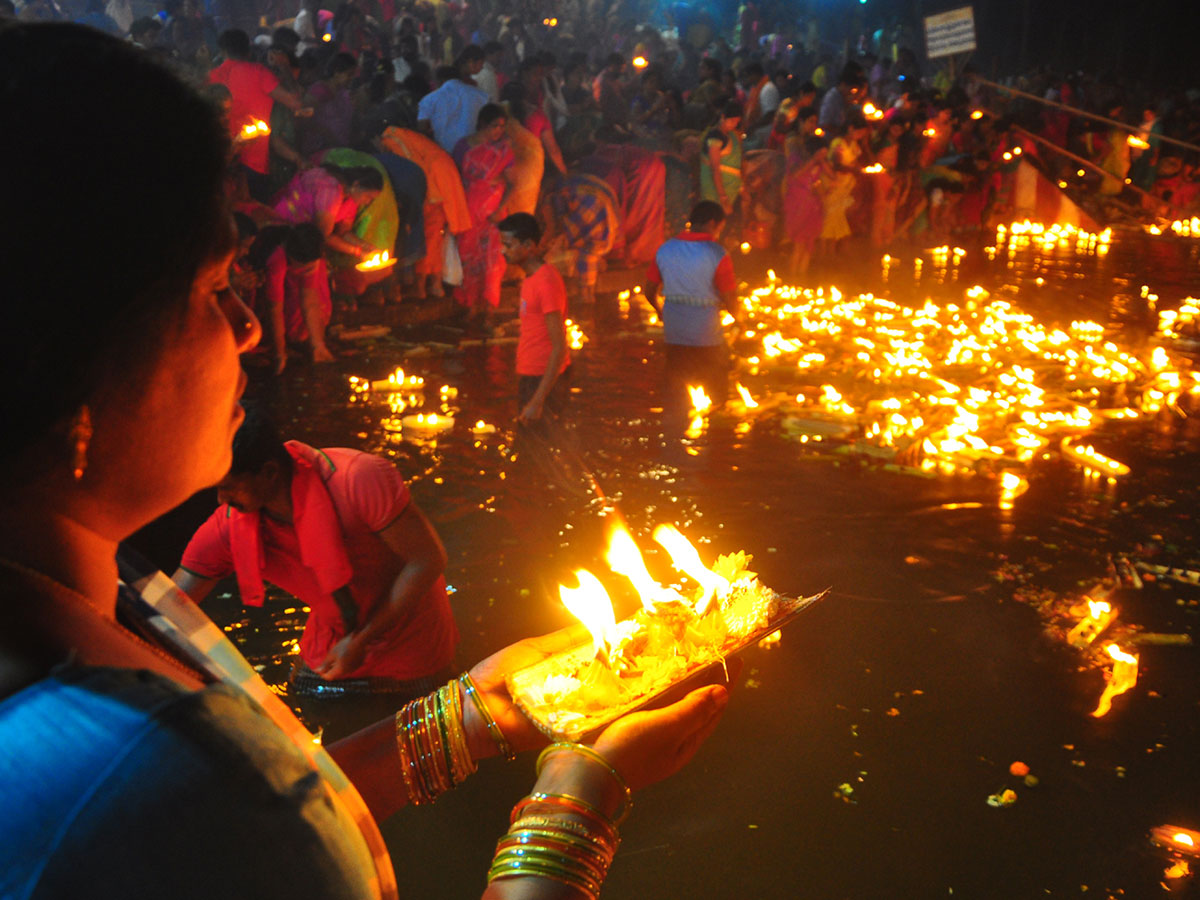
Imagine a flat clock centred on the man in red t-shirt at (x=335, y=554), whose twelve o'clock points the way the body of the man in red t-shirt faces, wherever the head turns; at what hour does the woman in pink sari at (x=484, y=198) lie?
The woman in pink sari is roughly at 5 o'clock from the man in red t-shirt.

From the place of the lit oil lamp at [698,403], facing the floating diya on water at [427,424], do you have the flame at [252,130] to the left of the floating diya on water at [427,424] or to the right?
right

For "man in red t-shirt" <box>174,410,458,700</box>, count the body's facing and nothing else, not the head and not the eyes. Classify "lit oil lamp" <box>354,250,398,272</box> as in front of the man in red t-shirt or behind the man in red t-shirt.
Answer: behind

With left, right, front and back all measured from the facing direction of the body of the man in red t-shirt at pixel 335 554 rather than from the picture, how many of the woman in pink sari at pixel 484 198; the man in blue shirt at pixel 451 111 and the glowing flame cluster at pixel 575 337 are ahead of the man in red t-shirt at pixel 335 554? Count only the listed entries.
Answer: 0

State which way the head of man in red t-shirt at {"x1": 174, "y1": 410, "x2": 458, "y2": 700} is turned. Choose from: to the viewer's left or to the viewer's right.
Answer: to the viewer's left

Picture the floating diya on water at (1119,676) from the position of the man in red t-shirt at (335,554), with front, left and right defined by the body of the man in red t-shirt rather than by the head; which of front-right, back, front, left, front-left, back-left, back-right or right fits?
back-left

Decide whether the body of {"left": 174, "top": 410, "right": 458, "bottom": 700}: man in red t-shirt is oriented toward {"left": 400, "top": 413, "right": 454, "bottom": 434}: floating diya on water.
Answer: no

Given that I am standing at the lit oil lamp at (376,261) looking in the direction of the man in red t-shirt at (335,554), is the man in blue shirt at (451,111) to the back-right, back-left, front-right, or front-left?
back-left

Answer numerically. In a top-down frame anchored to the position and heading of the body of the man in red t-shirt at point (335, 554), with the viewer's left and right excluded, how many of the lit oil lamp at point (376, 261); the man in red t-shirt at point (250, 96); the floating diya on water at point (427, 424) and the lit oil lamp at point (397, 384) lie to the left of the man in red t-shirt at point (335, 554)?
0

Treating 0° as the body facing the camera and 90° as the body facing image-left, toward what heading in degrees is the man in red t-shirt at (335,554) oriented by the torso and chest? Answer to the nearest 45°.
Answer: approximately 45°

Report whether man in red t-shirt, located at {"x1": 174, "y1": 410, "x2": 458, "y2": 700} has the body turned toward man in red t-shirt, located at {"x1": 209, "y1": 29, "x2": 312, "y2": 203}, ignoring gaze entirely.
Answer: no

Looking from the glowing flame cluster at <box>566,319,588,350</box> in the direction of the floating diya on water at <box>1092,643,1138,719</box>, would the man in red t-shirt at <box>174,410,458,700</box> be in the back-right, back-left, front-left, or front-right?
front-right

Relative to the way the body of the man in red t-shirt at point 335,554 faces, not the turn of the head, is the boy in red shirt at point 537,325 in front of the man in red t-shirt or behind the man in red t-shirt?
behind

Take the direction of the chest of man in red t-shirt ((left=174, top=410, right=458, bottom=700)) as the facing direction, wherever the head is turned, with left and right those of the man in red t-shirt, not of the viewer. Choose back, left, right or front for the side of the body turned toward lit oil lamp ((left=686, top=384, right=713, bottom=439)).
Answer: back

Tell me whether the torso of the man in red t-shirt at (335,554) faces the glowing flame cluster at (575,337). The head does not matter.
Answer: no
